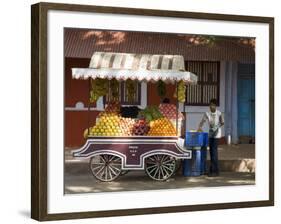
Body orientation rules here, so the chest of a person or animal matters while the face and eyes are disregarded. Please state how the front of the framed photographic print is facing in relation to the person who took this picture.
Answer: facing the viewer and to the right of the viewer
